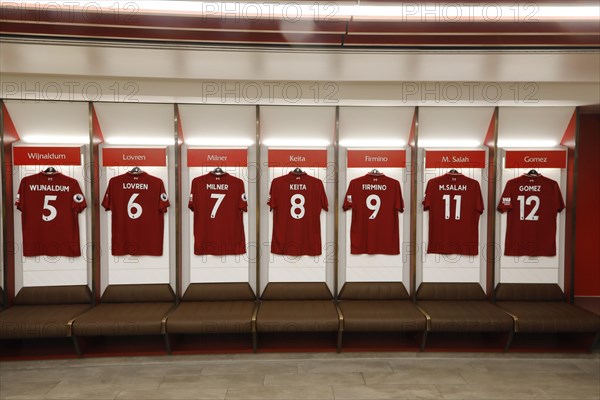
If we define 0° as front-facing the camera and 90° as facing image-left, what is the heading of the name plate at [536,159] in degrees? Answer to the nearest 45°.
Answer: approximately 0°

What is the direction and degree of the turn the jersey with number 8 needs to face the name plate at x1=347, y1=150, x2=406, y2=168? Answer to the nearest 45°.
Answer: approximately 90° to its right

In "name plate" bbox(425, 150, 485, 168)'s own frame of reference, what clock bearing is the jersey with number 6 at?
The jersey with number 6 is roughly at 2 o'clock from the name plate.

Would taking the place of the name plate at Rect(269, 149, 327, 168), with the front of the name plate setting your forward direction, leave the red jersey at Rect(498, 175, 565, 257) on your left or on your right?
on your left

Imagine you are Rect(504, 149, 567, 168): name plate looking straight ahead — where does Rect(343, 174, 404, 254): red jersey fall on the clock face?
The red jersey is roughly at 2 o'clock from the name plate.

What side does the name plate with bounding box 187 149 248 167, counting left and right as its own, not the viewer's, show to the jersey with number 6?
right

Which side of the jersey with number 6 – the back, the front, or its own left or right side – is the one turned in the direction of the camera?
back

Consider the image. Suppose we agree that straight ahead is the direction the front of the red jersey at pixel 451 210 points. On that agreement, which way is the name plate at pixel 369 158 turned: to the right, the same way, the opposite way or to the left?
the opposite way

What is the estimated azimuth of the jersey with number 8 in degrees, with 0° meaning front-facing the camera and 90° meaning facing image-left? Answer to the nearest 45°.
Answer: approximately 180°

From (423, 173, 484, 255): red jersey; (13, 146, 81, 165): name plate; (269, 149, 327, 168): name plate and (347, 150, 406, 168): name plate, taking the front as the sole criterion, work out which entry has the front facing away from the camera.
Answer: the red jersey

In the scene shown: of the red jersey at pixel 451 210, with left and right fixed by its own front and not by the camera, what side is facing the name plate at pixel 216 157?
left
